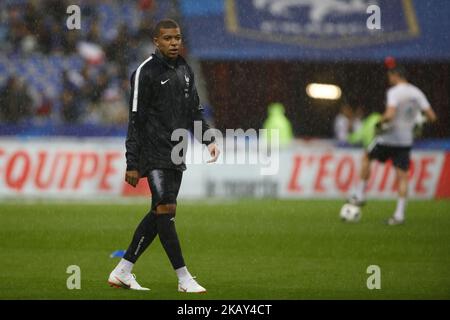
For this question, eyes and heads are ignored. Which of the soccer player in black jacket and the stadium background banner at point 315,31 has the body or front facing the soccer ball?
the stadium background banner

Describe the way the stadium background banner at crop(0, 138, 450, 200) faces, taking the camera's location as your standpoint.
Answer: facing the viewer

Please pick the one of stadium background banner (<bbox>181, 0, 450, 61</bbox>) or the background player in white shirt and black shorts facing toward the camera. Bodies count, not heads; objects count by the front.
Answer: the stadium background banner

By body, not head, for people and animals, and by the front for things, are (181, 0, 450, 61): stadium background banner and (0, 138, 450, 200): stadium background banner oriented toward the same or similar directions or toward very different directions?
same or similar directions

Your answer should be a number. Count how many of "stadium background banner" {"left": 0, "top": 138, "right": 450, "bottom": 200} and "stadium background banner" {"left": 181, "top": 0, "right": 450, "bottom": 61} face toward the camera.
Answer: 2

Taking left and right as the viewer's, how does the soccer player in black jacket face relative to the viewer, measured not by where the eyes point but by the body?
facing the viewer and to the right of the viewer

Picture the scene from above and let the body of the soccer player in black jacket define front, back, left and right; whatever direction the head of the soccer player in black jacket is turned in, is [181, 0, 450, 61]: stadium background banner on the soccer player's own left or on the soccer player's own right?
on the soccer player's own left

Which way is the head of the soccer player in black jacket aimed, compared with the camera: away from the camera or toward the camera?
toward the camera

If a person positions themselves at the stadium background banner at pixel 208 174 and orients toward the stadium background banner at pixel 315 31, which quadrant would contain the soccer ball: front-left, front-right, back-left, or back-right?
back-right

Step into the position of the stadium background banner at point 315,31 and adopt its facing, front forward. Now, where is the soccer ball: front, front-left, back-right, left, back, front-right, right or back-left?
front

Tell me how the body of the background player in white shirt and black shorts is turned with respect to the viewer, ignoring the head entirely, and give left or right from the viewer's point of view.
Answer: facing away from the viewer and to the left of the viewer

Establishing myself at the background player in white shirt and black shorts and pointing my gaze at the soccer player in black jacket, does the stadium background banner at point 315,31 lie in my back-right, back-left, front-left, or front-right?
back-right

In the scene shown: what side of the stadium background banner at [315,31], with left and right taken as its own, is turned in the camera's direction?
front

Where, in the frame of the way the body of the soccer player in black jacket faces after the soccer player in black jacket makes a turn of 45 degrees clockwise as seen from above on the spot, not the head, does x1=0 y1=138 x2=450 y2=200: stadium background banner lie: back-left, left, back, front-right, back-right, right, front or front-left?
back

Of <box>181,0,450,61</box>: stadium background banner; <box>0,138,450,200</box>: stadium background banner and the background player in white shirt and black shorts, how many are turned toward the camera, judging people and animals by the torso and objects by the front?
2

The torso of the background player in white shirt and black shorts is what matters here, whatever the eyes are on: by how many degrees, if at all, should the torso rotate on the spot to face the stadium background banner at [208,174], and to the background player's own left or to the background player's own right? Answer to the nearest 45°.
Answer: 0° — they already face it

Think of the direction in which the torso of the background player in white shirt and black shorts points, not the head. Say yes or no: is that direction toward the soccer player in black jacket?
no
